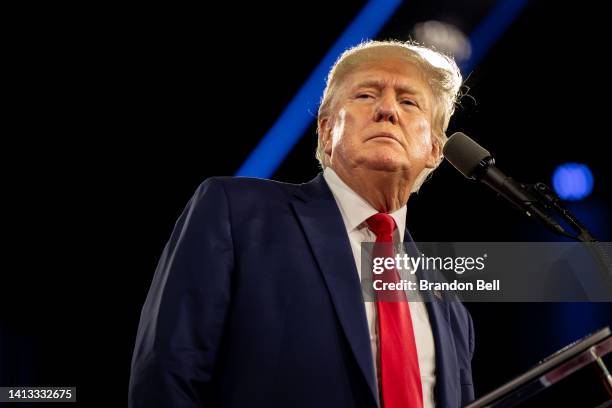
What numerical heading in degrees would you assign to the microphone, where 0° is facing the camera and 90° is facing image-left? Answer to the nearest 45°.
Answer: approximately 90°

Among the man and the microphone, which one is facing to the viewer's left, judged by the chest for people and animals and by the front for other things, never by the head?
the microphone

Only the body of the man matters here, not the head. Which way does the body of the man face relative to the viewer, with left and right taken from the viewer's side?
facing the viewer and to the right of the viewer

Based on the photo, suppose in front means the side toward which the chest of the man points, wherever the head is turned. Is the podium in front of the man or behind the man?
in front

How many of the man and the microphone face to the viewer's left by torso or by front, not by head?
1
